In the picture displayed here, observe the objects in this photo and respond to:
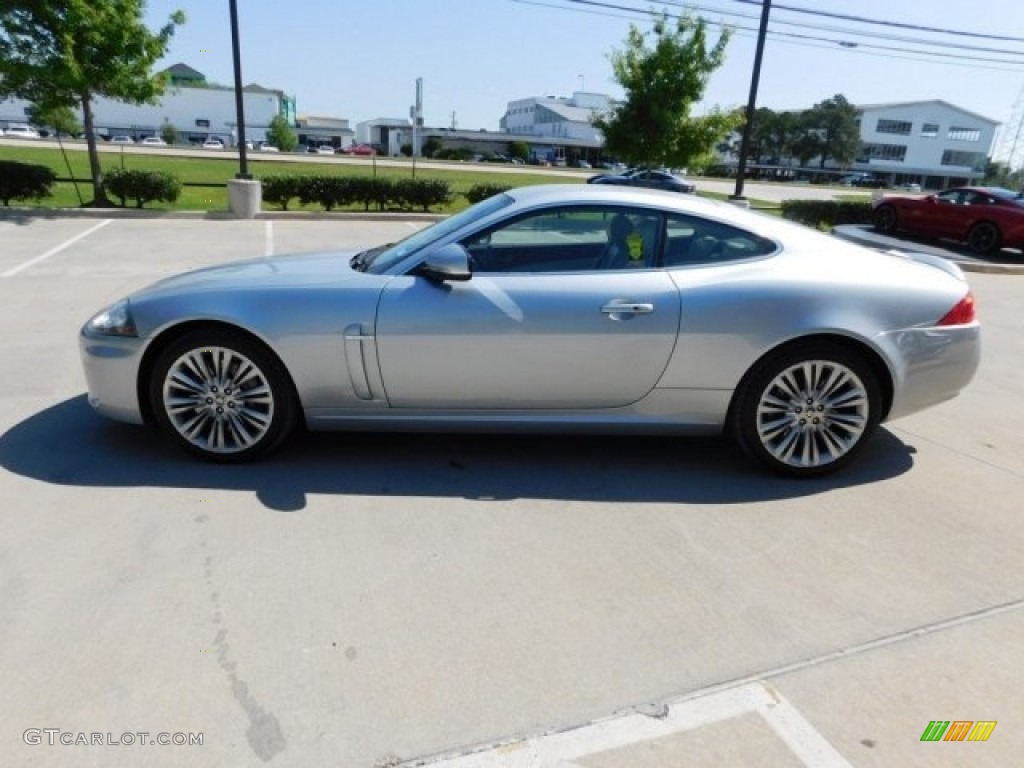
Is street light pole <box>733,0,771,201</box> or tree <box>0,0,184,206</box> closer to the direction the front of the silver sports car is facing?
the tree

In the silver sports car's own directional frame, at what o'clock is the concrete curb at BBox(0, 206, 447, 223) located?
The concrete curb is roughly at 2 o'clock from the silver sports car.

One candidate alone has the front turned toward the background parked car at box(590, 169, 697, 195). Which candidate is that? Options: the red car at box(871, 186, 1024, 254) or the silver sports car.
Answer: the red car

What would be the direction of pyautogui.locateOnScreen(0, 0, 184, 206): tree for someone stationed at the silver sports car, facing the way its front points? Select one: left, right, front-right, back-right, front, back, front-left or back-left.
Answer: front-right

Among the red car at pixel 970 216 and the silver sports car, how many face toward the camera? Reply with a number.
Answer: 0

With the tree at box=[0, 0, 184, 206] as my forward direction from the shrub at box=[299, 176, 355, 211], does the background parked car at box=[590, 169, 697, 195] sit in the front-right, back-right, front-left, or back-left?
back-right

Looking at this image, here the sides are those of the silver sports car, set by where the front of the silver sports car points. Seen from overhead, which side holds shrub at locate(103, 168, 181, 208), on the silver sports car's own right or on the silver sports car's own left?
on the silver sports car's own right

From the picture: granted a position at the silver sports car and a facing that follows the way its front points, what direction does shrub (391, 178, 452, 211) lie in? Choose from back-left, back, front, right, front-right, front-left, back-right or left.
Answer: right

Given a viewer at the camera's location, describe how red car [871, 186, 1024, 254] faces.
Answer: facing away from the viewer and to the left of the viewer

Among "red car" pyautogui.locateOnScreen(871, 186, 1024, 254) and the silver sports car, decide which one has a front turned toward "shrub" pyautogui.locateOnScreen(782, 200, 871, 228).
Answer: the red car

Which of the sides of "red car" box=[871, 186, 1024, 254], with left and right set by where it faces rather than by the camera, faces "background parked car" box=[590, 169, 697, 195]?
front

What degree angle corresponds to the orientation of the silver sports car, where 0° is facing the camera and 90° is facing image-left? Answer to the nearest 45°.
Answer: approximately 90°
